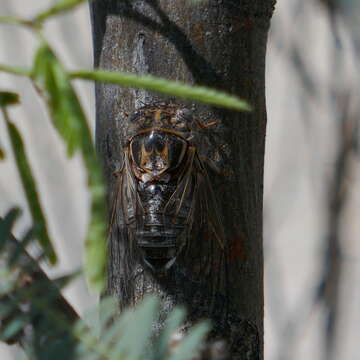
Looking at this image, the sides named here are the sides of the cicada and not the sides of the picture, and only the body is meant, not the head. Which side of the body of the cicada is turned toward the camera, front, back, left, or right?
back

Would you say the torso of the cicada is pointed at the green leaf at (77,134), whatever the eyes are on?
no
